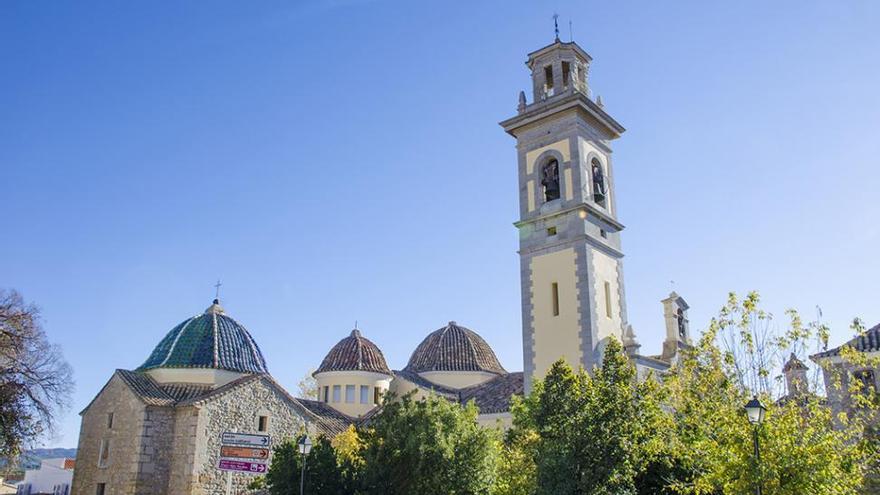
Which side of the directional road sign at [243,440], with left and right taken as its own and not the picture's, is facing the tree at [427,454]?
left

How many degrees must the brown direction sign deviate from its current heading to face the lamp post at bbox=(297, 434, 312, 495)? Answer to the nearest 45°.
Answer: approximately 135° to its left

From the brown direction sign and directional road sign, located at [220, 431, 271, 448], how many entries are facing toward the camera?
2

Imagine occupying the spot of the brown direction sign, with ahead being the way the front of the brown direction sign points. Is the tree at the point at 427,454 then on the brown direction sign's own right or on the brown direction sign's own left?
on the brown direction sign's own left

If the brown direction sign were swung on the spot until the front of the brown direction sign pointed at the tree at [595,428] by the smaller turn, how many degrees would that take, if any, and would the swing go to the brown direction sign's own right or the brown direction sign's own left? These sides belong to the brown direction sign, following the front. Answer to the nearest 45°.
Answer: approximately 45° to the brown direction sign's own left

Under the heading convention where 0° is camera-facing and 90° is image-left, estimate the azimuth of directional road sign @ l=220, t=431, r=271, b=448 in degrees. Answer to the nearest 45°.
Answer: approximately 0°
